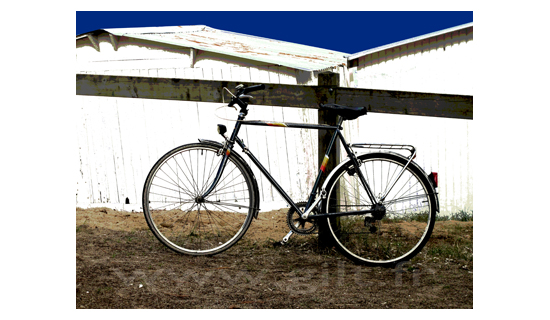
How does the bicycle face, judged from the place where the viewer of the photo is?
facing to the left of the viewer
